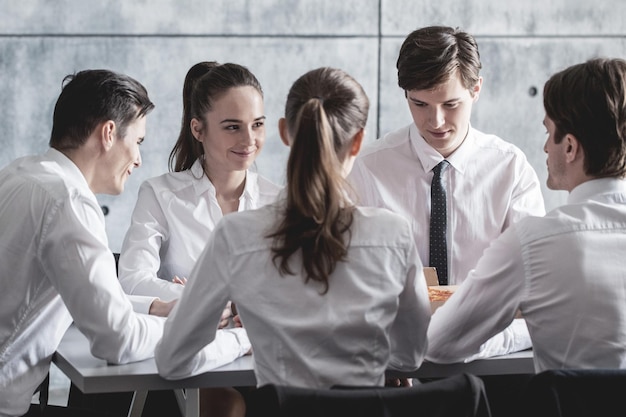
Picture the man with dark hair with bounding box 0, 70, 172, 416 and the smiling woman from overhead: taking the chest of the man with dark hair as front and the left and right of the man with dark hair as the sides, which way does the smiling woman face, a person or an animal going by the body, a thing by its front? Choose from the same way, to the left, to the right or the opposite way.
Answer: to the right

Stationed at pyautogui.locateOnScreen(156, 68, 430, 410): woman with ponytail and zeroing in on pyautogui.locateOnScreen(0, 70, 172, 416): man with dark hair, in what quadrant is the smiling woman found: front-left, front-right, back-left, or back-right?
front-right

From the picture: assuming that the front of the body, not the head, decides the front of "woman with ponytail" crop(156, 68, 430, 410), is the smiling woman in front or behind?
in front

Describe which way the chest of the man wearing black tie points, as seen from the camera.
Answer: toward the camera

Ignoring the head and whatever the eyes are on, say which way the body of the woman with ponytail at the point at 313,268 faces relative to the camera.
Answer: away from the camera

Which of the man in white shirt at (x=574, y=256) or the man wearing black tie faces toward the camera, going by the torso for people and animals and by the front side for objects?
the man wearing black tie

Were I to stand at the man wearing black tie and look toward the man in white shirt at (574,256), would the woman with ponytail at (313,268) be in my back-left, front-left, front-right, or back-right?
front-right

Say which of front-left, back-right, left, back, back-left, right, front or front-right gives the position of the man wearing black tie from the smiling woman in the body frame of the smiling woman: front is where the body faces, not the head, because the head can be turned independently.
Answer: front-left

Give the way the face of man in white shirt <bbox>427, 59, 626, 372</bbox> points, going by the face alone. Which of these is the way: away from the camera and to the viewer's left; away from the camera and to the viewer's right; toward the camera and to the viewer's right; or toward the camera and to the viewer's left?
away from the camera and to the viewer's left

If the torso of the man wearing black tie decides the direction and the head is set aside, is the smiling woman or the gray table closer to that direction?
the gray table

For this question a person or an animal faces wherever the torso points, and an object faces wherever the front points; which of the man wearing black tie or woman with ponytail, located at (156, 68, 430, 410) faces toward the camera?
the man wearing black tie

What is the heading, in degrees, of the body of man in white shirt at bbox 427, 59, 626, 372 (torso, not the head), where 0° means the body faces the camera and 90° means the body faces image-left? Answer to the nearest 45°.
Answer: approximately 135°

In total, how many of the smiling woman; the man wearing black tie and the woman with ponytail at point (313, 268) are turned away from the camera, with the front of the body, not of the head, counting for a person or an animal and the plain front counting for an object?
1

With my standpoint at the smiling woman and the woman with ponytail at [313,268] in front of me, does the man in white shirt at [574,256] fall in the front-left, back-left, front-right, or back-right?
front-left

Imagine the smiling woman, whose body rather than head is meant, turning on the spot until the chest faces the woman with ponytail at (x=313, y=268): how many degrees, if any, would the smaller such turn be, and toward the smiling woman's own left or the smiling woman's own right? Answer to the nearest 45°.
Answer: approximately 45° to the smiling woman's own right

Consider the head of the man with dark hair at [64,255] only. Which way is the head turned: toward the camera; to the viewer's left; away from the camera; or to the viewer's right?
to the viewer's right

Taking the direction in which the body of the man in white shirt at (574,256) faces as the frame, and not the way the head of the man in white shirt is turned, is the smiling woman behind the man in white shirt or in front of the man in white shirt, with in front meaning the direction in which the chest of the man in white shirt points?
in front
